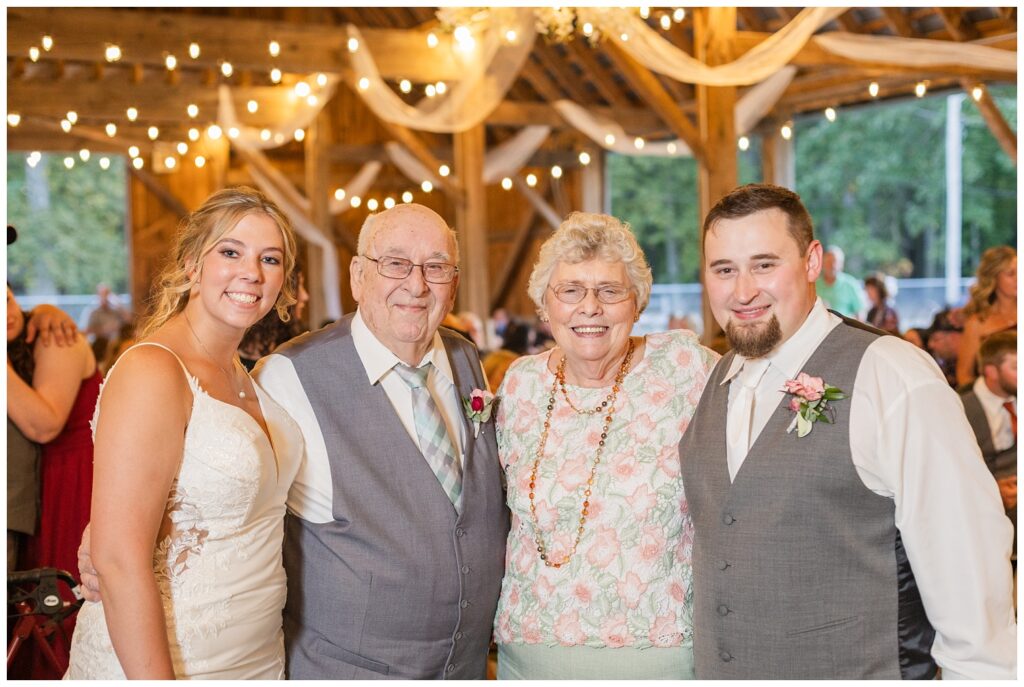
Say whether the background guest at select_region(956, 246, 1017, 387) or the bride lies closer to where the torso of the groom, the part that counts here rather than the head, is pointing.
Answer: the bride

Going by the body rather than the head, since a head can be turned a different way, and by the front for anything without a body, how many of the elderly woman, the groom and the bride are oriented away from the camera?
0

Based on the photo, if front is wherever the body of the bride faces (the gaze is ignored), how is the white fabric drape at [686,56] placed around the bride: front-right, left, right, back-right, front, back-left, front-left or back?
left

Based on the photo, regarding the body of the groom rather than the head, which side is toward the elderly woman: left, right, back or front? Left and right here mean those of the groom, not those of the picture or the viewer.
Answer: right

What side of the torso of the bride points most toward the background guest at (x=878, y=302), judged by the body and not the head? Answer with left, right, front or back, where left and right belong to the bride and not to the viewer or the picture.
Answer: left

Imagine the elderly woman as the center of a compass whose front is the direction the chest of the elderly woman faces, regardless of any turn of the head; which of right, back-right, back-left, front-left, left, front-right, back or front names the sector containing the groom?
front-left

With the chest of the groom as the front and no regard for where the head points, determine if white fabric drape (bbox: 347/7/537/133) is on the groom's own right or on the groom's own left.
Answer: on the groom's own right

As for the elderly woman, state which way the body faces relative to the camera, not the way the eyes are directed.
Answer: toward the camera

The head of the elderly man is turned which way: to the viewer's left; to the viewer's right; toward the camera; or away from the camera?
toward the camera

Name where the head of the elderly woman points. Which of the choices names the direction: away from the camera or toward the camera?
toward the camera

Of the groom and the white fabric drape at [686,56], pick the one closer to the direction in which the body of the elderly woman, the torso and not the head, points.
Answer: the groom

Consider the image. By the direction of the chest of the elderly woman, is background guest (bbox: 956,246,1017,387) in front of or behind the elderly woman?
behind

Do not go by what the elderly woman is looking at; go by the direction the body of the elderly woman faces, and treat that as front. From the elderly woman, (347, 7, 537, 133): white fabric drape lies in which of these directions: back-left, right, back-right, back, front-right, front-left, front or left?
back

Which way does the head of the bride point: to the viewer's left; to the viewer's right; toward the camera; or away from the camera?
toward the camera

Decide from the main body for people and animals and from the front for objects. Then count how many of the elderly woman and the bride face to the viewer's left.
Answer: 0

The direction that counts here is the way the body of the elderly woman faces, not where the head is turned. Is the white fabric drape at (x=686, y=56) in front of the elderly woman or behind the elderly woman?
behind

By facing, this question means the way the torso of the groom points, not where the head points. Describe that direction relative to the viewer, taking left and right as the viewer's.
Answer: facing the viewer and to the left of the viewer
